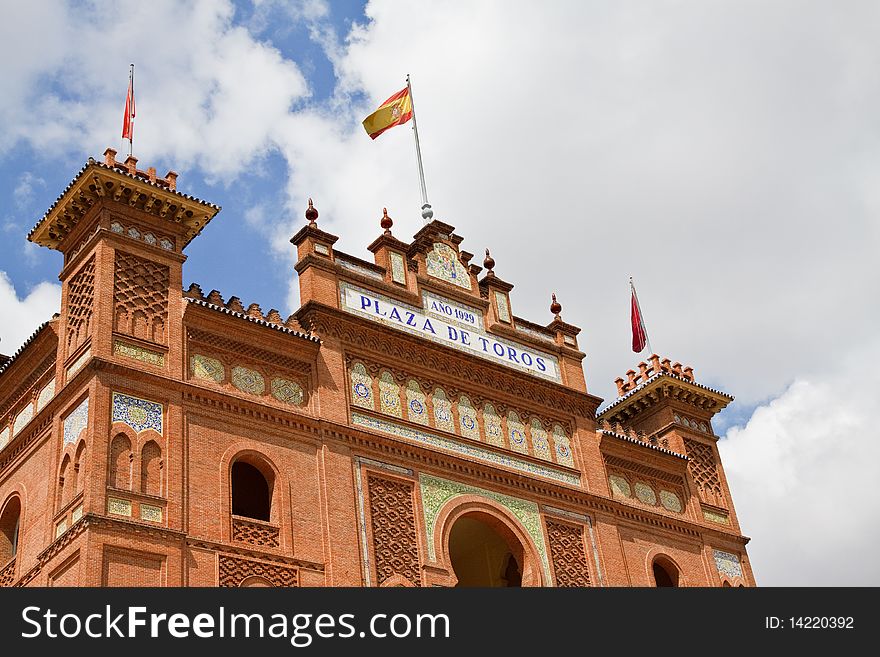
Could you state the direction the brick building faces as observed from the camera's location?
facing the viewer and to the right of the viewer

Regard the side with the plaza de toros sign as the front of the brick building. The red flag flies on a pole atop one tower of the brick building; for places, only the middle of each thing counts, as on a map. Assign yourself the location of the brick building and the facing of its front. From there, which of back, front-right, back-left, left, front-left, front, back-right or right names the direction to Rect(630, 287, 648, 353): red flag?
left
